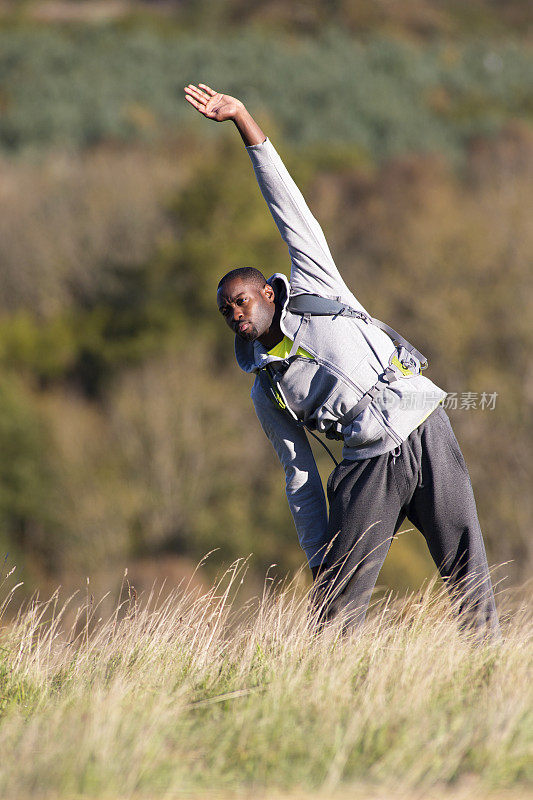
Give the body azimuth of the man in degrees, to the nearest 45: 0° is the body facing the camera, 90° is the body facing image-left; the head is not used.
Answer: approximately 0°
